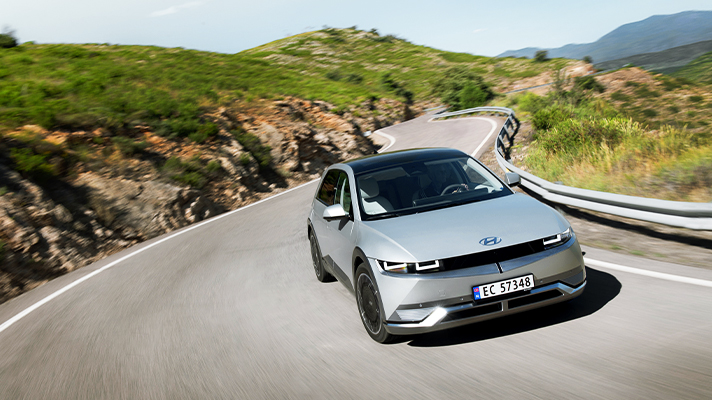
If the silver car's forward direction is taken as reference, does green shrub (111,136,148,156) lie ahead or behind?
behind

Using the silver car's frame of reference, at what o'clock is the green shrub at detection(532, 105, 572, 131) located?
The green shrub is roughly at 8 o'clock from the silver car.

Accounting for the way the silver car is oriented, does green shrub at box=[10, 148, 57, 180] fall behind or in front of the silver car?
behind

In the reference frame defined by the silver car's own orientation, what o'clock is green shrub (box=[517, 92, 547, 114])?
The green shrub is roughly at 8 o'clock from the silver car.

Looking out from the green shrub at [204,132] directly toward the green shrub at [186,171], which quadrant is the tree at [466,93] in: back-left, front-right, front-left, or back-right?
back-left

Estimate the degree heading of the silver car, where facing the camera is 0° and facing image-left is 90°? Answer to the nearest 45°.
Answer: approximately 315°

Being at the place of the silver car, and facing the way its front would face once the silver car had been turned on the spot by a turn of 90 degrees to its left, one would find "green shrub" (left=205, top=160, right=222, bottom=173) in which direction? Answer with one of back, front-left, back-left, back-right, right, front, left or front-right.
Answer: left

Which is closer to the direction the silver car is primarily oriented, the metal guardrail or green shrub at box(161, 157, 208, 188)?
the metal guardrail

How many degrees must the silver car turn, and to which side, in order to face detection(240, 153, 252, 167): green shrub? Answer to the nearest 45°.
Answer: approximately 180°

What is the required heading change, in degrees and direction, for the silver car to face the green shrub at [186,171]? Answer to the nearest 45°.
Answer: approximately 180°
